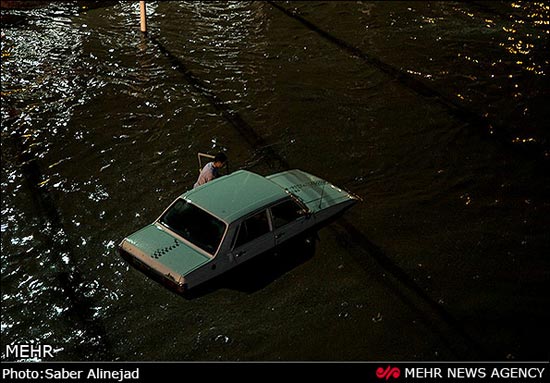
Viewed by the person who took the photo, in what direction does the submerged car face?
facing away from the viewer and to the right of the viewer
